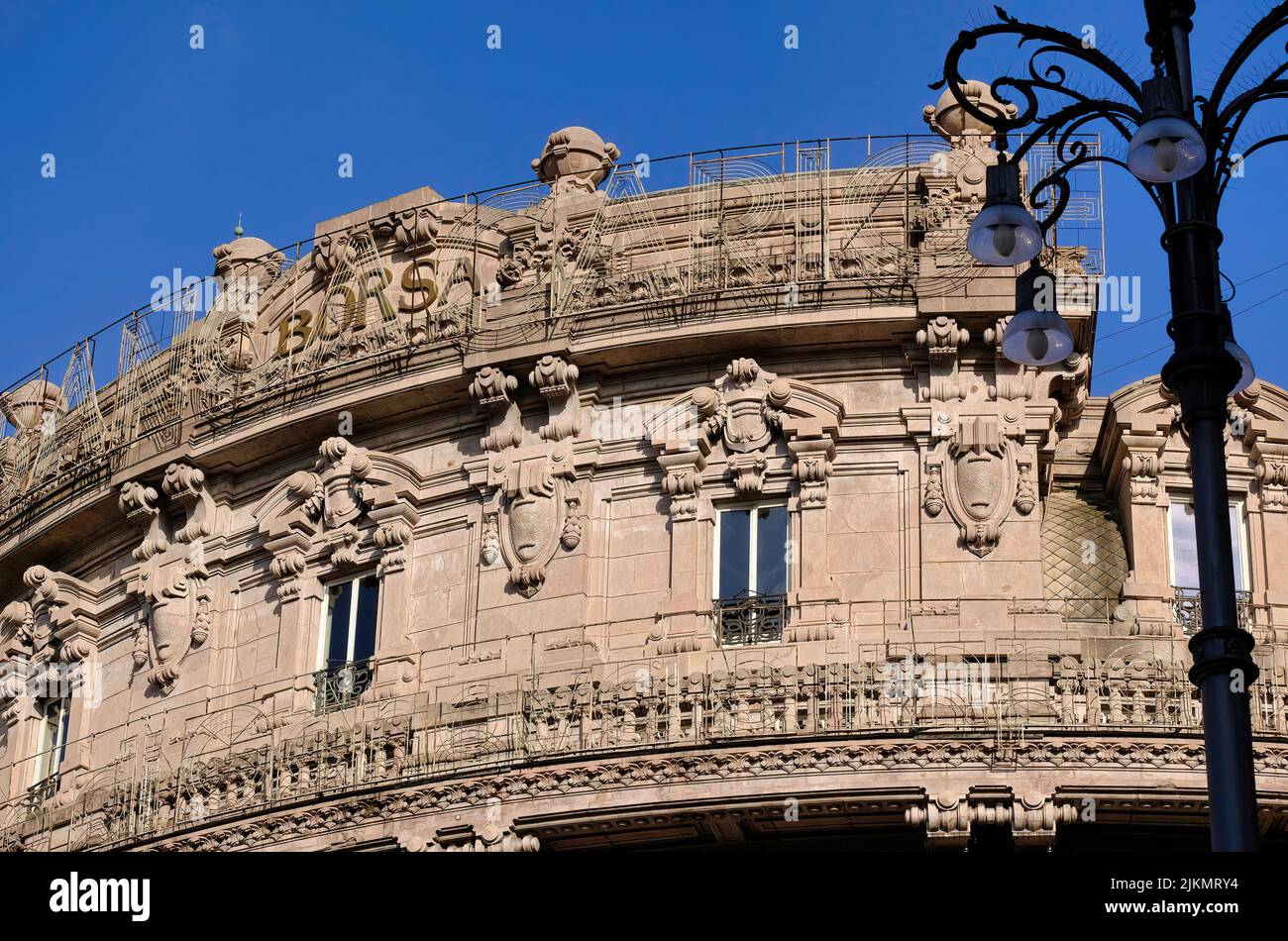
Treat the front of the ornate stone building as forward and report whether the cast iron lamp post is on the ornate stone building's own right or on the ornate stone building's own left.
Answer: on the ornate stone building's own left
